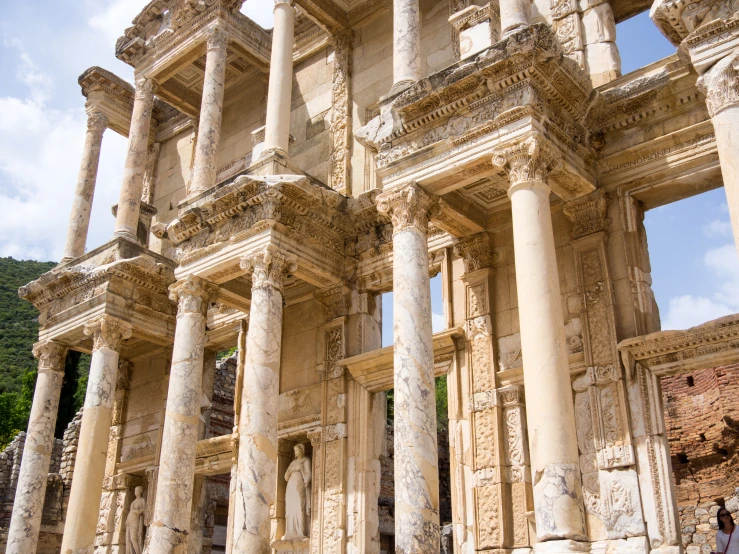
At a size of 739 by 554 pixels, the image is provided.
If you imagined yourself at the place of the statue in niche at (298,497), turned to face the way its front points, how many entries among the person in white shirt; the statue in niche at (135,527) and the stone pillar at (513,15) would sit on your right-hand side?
1

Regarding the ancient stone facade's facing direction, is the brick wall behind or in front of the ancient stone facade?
behind

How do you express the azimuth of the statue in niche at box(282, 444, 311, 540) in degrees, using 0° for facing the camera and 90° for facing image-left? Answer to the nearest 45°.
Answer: approximately 45°

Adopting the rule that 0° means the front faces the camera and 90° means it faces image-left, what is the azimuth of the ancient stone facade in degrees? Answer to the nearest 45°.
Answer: approximately 45°

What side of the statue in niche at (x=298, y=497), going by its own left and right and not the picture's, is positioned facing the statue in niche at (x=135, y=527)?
right
